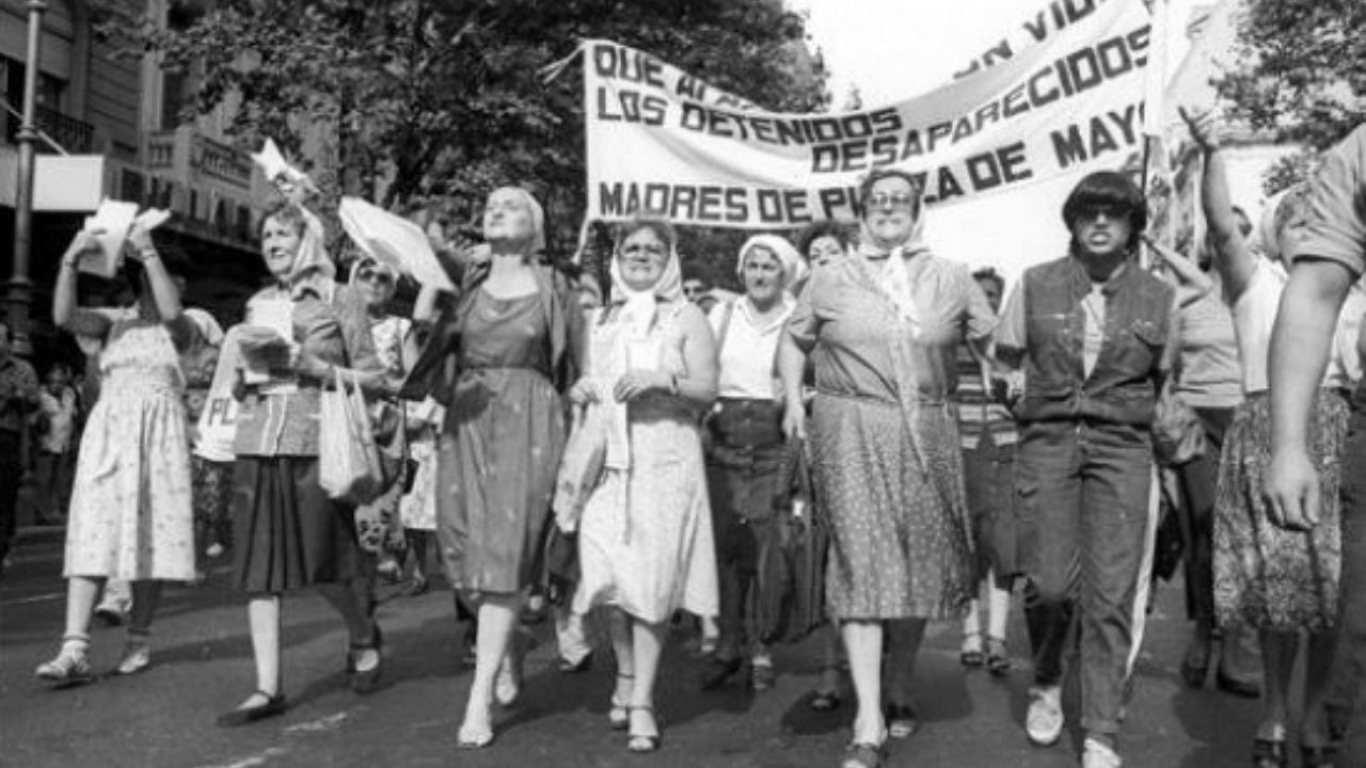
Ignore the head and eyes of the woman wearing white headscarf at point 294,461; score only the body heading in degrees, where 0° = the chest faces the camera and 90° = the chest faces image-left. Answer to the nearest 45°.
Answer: approximately 45°

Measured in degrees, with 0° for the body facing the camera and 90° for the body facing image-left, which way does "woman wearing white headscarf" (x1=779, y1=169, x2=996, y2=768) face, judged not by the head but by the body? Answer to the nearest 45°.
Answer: approximately 0°

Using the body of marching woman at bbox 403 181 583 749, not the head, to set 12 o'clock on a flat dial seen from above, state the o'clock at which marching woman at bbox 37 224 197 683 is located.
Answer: marching woman at bbox 37 224 197 683 is roughly at 4 o'clock from marching woman at bbox 403 181 583 749.
